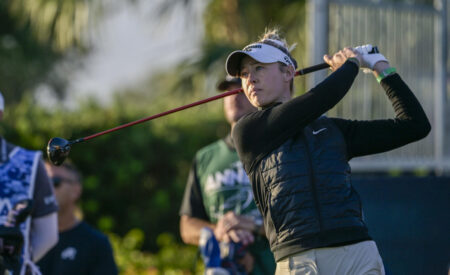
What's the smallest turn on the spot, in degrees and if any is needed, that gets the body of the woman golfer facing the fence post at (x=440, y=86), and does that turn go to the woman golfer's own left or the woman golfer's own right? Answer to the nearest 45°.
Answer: approximately 180°

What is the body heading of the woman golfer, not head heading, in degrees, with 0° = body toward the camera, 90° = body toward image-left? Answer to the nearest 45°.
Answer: approximately 0°
